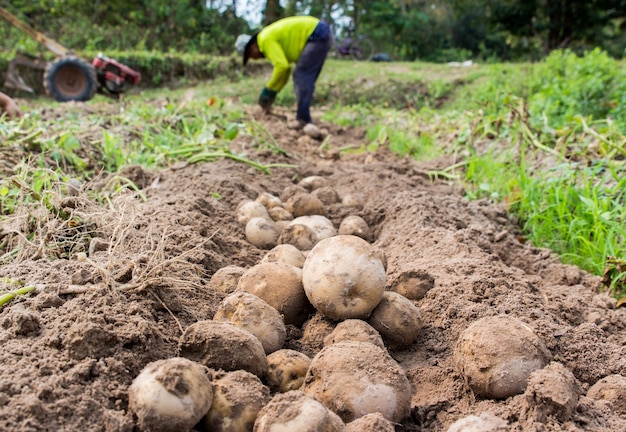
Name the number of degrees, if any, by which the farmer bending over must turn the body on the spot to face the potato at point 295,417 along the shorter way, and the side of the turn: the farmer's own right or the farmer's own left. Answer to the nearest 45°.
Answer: approximately 90° to the farmer's own left

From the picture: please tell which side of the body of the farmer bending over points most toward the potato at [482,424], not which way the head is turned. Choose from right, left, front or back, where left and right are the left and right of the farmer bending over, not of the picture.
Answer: left

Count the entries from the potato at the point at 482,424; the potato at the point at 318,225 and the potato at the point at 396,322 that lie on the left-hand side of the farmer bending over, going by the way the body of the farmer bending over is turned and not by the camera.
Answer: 3

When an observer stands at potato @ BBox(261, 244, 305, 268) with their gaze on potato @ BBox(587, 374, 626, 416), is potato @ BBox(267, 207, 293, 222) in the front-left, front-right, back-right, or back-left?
back-left

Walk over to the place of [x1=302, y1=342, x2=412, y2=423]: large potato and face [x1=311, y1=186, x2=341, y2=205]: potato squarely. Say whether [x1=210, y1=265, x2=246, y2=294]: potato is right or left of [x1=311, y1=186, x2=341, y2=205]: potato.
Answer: left

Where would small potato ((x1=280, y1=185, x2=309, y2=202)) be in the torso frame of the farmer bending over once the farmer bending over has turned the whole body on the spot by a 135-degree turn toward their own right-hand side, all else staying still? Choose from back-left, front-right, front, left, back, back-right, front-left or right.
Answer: back-right

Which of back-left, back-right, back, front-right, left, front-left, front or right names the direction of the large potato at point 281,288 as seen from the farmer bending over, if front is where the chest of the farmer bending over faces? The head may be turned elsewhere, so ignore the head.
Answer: left

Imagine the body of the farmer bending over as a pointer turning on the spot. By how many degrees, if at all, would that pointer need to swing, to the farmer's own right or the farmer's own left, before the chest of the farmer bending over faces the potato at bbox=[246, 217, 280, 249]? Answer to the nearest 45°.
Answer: approximately 90° to the farmer's own left

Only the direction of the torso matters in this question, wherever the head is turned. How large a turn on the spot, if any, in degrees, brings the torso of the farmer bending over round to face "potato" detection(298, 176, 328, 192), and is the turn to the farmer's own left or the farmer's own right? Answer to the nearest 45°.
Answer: approximately 90° to the farmer's own left

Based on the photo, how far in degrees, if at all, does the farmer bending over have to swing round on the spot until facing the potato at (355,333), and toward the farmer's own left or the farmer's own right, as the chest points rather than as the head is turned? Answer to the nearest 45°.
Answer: approximately 90° to the farmer's own left

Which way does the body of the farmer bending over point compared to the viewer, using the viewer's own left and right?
facing to the left of the viewer

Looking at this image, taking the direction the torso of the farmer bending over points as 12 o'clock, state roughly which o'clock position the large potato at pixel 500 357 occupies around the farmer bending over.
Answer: The large potato is roughly at 9 o'clock from the farmer bending over.

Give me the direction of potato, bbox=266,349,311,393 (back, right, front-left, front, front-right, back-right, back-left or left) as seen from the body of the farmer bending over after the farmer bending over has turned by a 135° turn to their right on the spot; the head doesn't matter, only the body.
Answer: back-right

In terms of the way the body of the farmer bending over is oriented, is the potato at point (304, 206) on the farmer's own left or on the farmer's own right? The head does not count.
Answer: on the farmer's own left

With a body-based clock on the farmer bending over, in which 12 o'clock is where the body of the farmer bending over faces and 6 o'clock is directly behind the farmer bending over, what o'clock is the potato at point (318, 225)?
The potato is roughly at 9 o'clock from the farmer bending over.

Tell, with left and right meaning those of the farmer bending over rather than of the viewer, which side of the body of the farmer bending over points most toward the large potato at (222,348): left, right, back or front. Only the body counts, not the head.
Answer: left
